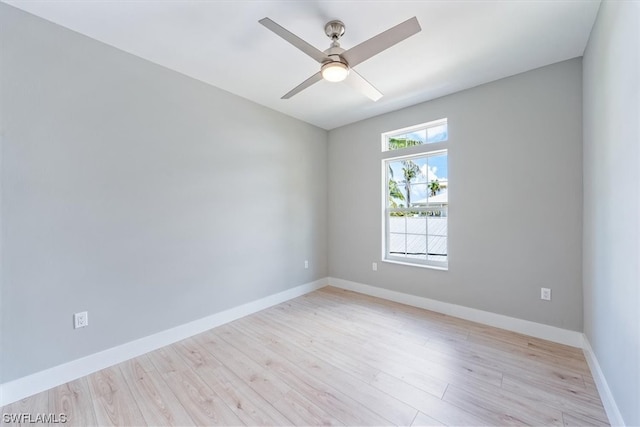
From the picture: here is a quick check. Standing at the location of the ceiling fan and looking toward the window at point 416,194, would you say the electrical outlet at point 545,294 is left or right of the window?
right

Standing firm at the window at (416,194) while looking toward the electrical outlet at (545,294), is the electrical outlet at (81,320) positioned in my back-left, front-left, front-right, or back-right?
back-right

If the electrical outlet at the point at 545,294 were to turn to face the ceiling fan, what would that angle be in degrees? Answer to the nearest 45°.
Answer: approximately 45° to its right

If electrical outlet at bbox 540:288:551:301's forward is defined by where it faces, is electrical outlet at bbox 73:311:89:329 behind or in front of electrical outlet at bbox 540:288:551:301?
in front

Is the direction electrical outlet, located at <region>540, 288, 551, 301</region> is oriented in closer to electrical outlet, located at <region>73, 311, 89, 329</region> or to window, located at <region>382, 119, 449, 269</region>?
the electrical outlet

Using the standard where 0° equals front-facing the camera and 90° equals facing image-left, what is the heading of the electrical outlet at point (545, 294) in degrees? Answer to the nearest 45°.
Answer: approximately 0°

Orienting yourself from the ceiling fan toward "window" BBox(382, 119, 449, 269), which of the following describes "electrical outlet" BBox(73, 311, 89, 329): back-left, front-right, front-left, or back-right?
back-left

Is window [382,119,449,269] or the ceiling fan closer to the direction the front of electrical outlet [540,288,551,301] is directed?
the ceiling fan

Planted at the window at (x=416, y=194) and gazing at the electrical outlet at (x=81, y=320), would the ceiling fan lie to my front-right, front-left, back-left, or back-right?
front-left

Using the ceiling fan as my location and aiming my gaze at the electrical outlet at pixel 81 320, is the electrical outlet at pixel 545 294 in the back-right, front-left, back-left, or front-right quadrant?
back-right

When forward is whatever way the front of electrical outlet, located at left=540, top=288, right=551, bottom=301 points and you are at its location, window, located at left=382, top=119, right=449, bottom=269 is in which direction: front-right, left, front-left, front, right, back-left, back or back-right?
right

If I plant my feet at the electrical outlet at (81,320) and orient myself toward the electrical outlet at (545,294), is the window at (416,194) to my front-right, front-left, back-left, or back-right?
front-left
